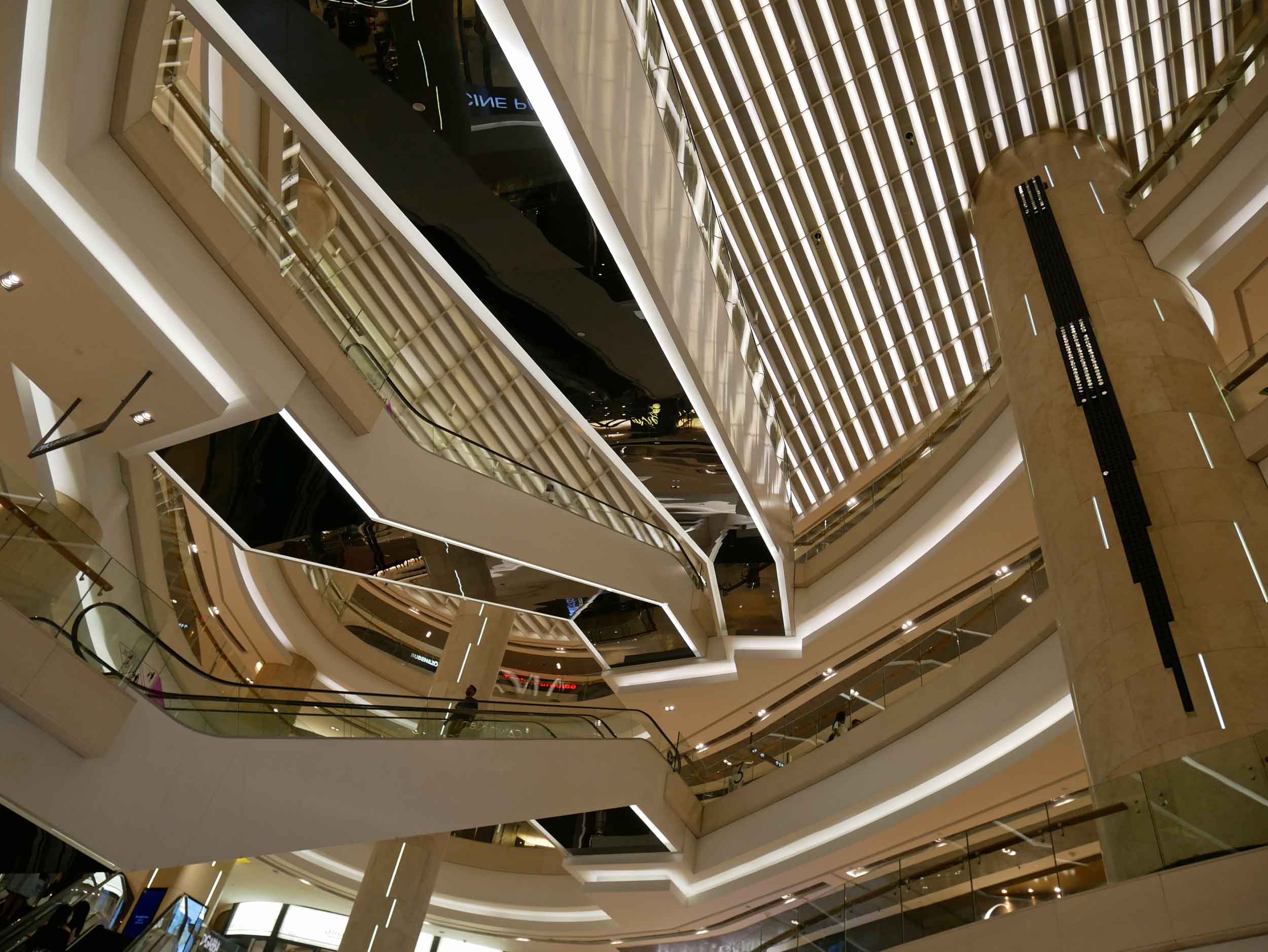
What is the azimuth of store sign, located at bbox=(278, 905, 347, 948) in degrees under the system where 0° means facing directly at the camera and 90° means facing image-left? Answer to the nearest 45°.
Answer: approximately 0°
